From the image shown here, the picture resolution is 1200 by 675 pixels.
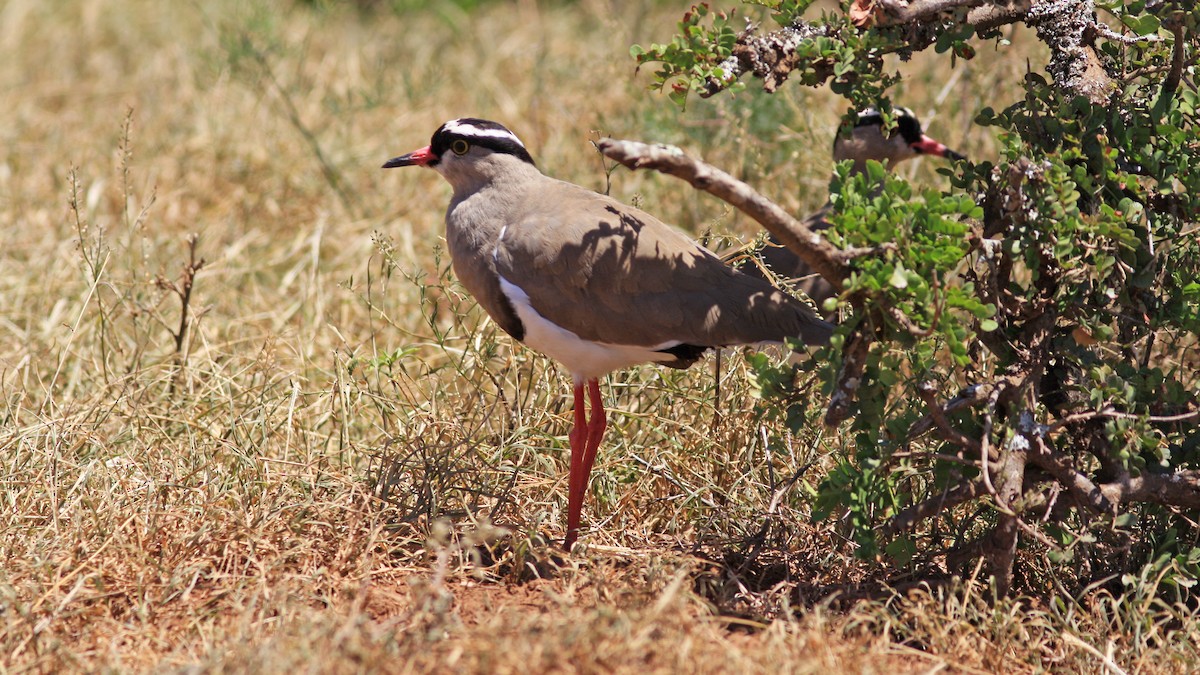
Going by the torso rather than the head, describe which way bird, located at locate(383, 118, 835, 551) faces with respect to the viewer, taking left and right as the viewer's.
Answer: facing to the left of the viewer

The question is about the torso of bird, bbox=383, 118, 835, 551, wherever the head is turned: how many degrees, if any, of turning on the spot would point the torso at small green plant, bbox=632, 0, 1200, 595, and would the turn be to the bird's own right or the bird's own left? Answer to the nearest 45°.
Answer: approximately 180°
